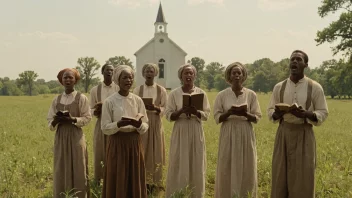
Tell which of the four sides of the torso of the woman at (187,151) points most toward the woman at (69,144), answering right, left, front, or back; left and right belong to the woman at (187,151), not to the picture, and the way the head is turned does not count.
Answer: right

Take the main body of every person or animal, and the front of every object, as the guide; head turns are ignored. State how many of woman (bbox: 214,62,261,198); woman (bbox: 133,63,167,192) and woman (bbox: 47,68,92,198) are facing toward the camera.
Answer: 3

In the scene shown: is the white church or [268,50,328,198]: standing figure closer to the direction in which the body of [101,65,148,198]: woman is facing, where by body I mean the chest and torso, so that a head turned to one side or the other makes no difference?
the standing figure

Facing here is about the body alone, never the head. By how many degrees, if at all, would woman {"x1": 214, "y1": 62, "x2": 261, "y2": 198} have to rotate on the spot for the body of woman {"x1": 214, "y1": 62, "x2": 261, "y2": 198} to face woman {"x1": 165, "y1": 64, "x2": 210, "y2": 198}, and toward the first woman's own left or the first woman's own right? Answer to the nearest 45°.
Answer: approximately 90° to the first woman's own right

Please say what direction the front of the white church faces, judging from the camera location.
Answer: facing the viewer

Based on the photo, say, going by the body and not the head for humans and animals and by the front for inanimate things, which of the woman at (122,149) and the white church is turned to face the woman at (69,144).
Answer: the white church

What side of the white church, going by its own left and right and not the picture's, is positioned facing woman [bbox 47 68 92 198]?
front

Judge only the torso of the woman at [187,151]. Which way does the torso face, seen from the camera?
toward the camera

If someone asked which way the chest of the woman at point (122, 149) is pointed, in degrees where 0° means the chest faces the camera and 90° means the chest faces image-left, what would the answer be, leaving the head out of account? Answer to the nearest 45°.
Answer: approximately 315°

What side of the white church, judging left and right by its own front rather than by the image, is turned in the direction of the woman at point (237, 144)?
front

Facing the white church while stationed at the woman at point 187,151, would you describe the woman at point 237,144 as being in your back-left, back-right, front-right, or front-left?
back-right

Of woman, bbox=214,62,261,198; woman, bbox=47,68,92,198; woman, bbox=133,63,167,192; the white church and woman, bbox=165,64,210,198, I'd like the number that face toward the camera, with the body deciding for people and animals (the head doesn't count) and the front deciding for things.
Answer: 5

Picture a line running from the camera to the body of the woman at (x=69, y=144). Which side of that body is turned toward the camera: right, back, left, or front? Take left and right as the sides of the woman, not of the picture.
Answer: front

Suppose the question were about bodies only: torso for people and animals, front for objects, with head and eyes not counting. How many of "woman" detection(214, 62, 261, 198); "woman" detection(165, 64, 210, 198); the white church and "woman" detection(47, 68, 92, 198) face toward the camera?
4

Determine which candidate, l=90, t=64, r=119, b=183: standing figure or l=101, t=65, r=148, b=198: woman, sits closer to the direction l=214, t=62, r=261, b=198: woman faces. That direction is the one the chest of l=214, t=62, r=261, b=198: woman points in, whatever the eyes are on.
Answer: the woman

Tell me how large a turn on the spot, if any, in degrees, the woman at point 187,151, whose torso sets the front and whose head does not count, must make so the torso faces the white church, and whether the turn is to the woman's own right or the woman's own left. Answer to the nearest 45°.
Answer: approximately 180°

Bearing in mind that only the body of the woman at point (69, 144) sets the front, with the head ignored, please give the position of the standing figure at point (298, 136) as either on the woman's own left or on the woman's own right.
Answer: on the woman's own left

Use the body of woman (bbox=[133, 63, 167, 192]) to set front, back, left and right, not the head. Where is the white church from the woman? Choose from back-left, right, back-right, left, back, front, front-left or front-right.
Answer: back

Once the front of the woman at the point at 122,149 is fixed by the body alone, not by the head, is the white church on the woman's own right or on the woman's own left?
on the woman's own left

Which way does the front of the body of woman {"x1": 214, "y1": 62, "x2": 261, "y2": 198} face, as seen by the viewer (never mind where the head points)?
toward the camera
